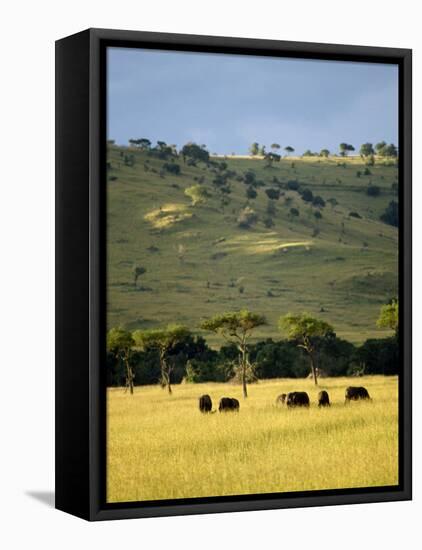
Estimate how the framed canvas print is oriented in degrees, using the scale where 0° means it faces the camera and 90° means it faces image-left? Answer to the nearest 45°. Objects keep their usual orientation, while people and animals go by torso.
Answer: approximately 315°
